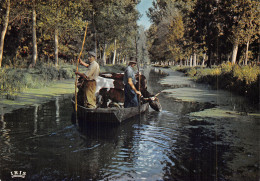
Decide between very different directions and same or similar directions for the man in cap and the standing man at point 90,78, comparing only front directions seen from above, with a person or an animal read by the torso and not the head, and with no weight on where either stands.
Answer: very different directions

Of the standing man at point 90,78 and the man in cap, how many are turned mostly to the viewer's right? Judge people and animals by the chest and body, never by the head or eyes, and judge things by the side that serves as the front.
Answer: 1
